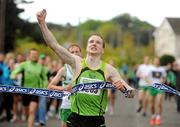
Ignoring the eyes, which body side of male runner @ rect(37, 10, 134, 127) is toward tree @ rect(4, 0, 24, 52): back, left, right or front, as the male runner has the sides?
back

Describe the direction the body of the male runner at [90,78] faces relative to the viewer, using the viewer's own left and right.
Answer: facing the viewer
